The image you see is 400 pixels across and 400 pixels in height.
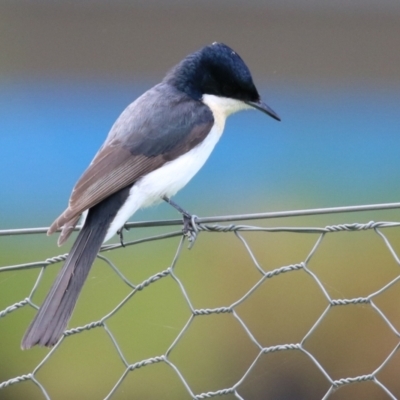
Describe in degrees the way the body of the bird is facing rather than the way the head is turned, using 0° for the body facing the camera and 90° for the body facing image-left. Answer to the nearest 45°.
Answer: approximately 270°
